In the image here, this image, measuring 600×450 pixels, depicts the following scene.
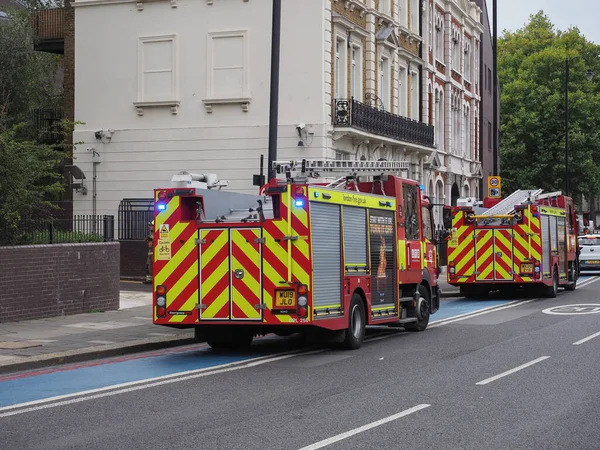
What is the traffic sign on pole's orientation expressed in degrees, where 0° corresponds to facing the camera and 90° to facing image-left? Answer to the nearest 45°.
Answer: approximately 0°

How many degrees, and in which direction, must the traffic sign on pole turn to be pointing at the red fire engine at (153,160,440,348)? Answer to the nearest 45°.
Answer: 0° — it already faces it

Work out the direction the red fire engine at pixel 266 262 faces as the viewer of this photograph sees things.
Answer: facing away from the viewer and to the right of the viewer

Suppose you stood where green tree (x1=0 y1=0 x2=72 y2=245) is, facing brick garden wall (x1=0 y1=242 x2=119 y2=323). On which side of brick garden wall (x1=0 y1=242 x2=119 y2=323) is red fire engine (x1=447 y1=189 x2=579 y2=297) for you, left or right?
left

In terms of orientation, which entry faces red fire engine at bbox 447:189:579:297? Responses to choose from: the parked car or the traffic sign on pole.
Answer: the traffic sign on pole

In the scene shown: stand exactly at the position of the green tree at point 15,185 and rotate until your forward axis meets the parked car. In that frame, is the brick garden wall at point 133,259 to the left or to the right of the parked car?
left

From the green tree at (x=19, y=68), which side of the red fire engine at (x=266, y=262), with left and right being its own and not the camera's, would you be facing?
left

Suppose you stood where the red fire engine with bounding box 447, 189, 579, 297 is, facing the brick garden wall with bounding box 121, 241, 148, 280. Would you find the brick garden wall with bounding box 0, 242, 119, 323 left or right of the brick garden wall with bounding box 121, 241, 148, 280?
left

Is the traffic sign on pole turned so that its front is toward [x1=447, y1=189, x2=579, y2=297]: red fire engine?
yes
